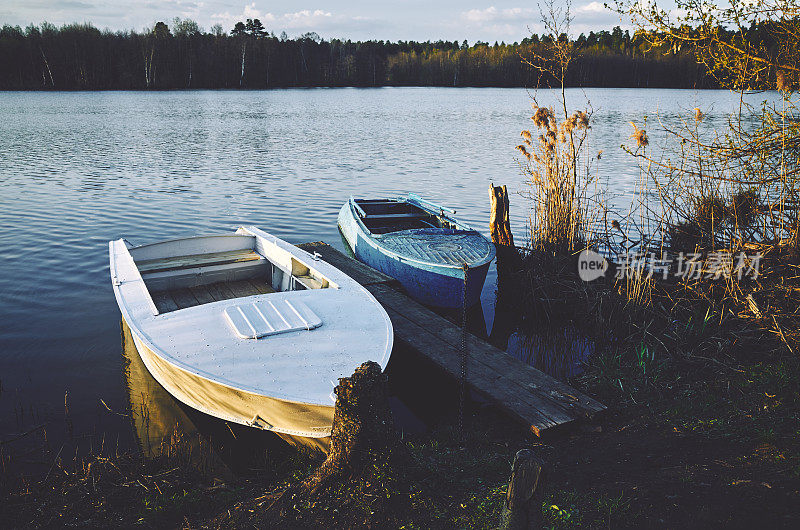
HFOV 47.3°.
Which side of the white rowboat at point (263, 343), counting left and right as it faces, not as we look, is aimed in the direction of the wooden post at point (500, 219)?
left

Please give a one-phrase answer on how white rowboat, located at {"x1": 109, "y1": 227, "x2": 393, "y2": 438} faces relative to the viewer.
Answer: facing the viewer and to the right of the viewer

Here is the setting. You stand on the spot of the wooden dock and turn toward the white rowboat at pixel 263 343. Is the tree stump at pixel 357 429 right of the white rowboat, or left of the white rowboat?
left
